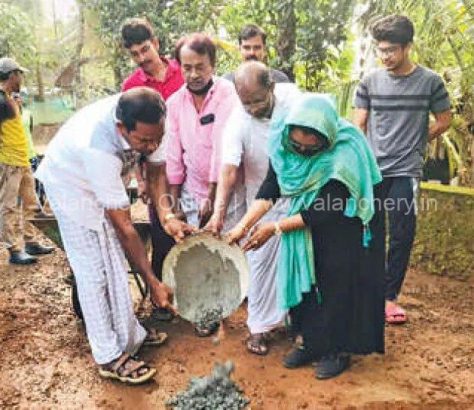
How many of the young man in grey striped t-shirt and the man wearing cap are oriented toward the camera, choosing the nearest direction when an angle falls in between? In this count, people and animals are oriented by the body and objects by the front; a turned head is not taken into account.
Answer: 1

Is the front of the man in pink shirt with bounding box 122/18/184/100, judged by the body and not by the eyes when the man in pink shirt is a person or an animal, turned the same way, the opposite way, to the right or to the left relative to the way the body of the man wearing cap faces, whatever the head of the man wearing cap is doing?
to the right

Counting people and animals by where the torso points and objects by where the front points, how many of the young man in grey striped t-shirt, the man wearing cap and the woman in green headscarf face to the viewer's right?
1

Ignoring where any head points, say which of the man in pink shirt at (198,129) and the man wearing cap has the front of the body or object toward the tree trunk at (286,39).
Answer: the man wearing cap

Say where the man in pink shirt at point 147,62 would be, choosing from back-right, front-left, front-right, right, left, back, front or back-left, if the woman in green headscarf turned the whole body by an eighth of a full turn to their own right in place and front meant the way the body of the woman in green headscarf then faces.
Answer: front-right

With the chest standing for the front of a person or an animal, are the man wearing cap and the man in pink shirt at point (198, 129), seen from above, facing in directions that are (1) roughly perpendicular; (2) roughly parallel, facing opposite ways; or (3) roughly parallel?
roughly perpendicular

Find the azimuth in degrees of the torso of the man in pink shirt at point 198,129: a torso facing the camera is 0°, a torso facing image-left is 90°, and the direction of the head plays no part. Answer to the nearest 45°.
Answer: approximately 0°

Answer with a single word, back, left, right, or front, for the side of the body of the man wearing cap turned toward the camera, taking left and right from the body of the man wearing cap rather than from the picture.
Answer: right

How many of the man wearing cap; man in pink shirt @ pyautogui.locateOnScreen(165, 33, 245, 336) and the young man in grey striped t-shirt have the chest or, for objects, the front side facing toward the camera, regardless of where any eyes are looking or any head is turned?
2
